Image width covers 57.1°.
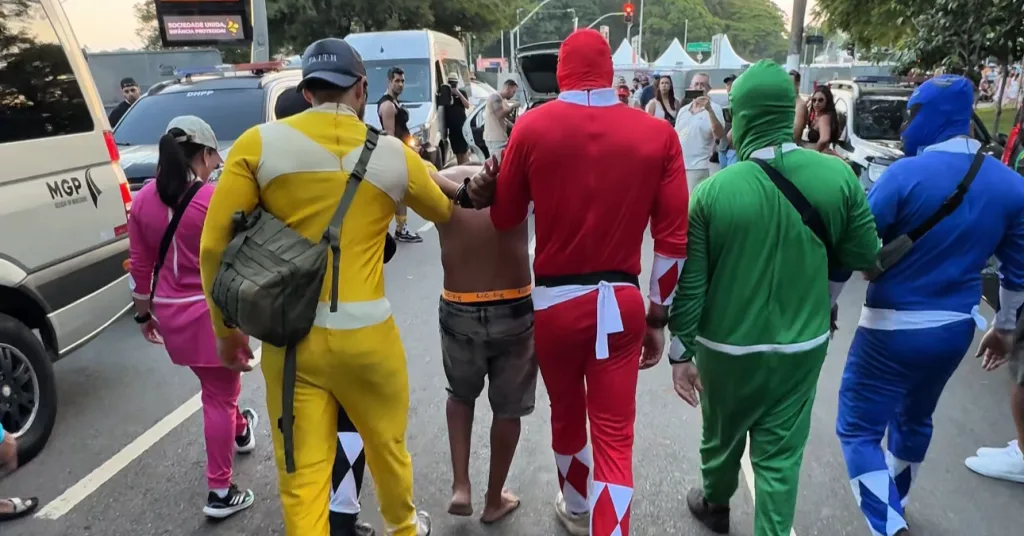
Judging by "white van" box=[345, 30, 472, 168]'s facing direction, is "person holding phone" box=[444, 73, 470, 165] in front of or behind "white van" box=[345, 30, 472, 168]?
in front

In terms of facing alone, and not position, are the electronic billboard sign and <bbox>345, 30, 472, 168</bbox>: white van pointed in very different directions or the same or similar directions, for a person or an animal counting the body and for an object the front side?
same or similar directions

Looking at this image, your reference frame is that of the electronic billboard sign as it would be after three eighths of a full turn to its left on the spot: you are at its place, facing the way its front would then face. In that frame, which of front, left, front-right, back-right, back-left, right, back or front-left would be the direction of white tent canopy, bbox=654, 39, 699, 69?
front

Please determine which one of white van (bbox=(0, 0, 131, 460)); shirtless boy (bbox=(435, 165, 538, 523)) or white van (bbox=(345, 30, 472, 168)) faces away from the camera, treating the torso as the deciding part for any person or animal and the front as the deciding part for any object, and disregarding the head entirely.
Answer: the shirtless boy

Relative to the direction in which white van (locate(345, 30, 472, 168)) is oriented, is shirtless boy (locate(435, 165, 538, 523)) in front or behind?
in front

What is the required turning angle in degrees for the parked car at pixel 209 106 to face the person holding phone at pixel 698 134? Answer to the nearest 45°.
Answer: approximately 135° to its left

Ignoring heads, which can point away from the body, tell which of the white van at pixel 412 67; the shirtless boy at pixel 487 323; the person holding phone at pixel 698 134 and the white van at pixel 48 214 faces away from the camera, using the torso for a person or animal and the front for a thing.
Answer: the shirtless boy

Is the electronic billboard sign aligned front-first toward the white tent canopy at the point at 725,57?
no

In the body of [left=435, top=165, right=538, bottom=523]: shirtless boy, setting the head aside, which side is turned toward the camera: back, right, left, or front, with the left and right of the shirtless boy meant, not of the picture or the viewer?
back

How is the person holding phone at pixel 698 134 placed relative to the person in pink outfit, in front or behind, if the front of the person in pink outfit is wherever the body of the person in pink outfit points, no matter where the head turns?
in front

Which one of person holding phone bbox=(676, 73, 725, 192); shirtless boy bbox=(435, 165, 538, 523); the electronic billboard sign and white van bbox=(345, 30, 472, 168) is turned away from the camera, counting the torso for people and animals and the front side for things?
the shirtless boy

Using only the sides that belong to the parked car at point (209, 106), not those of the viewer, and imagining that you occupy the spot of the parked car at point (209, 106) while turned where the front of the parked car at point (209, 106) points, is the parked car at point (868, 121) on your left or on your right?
on your left

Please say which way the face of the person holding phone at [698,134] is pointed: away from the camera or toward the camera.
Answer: toward the camera

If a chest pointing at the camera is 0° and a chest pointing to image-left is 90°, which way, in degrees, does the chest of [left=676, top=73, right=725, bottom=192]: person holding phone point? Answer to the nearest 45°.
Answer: approximately 0°

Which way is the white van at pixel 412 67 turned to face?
toward the camera

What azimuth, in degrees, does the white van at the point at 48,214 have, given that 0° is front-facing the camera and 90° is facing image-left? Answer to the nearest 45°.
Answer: approximately 45°
